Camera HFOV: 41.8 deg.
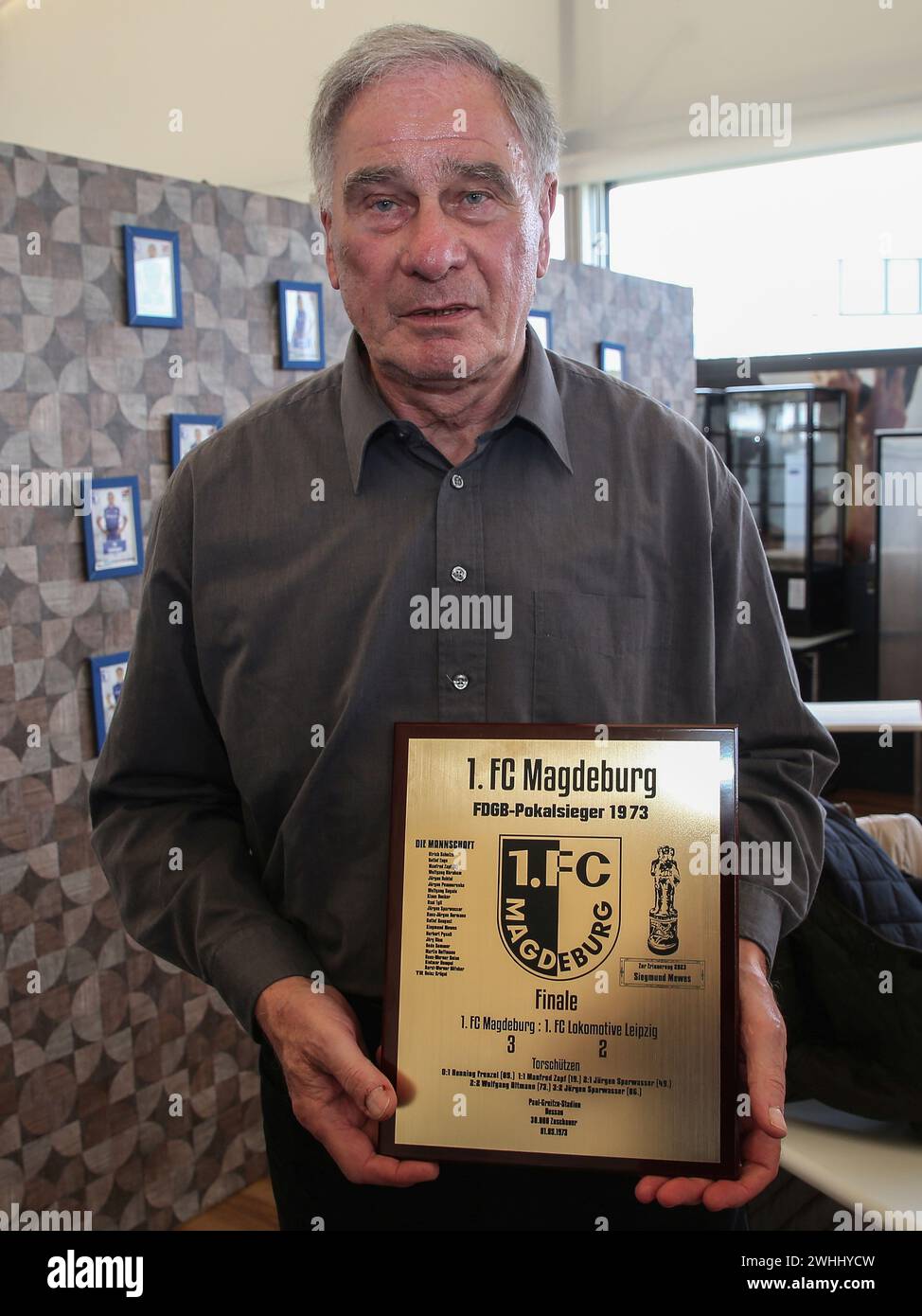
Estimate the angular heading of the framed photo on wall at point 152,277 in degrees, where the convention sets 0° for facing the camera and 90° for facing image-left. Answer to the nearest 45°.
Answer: approximately 315°

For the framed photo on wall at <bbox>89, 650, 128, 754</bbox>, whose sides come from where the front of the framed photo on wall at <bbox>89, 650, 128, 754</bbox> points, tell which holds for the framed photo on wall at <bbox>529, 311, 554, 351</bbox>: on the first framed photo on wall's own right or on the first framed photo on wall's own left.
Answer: on the first framed photo on wall's own left

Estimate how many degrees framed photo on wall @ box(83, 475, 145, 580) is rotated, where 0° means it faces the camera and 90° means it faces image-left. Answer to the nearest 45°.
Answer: approximately 315°

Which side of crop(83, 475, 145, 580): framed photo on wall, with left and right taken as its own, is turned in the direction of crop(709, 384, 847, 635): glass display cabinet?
left

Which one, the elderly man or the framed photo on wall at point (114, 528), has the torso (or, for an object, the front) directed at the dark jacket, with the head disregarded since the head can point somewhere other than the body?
the framed photo on wall

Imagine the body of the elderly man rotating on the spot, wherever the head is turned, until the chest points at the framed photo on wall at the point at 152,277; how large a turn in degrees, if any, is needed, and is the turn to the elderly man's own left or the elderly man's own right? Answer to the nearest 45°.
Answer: approximately 135° to the elderly man's own right

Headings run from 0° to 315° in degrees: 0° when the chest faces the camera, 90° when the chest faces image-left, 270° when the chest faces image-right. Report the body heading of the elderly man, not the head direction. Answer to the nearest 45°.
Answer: approximately 0°

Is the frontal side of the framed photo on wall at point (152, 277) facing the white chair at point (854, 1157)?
yes
